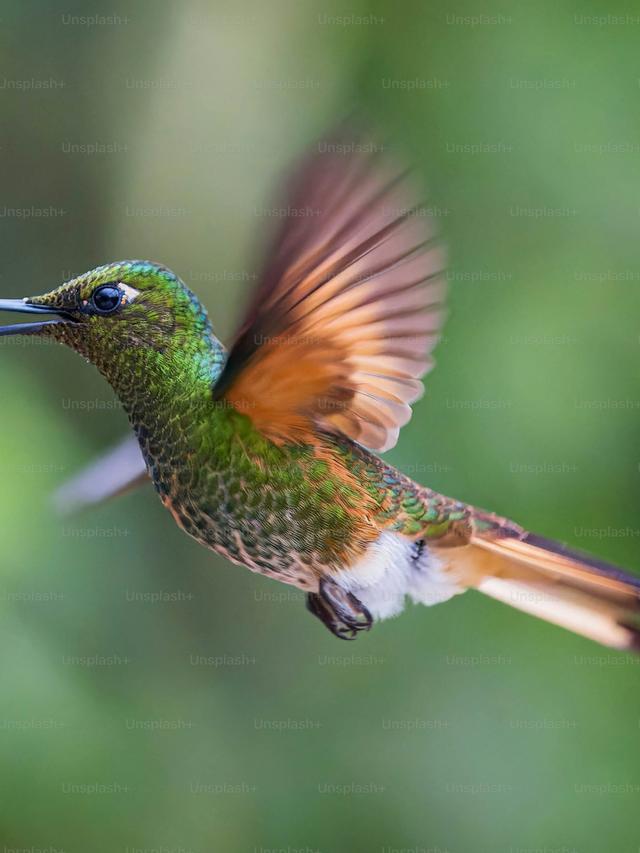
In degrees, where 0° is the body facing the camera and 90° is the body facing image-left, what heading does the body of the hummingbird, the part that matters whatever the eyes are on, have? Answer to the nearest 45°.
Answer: approximately 90°
